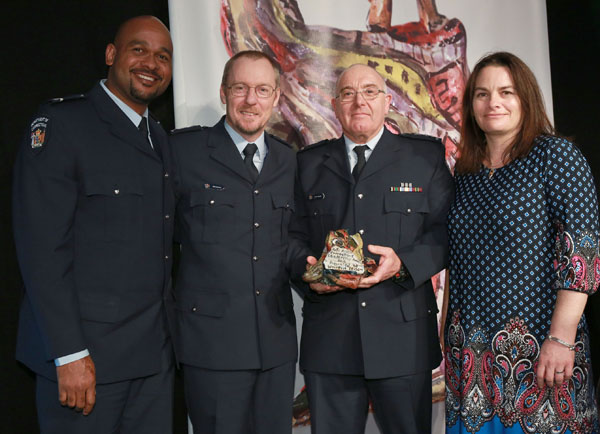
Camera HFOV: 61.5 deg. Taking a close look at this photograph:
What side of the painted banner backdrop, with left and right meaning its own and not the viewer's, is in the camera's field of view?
front

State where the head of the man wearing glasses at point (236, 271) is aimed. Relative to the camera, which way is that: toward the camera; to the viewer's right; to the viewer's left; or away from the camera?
toward the camera

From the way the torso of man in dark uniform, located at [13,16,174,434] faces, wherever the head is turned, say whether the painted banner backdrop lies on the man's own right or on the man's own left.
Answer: on the man's own left

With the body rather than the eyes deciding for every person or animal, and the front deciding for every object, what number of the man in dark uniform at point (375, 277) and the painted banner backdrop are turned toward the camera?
2

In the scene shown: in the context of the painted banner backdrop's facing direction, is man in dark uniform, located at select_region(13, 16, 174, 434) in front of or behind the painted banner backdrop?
in front

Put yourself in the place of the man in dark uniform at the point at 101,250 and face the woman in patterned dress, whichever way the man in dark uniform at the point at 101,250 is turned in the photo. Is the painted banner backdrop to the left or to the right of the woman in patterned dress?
left

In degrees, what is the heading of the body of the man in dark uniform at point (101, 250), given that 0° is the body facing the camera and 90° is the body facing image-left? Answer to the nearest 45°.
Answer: approximately 315°

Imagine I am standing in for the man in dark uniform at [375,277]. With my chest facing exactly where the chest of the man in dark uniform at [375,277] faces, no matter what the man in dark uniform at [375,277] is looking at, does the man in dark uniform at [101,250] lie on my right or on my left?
on my right

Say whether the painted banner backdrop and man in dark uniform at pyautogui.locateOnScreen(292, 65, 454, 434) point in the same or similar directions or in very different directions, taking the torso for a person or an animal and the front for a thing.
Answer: same or similar directions

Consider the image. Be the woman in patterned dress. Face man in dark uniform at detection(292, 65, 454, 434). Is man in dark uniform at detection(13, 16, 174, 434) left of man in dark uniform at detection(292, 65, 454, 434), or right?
left

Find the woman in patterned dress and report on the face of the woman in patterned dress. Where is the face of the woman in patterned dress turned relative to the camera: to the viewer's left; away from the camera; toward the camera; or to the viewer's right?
toward the camera

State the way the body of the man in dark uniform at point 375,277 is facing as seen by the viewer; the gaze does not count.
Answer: toward the camera

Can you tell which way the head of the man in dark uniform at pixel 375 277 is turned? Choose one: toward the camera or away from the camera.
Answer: toward the camera
